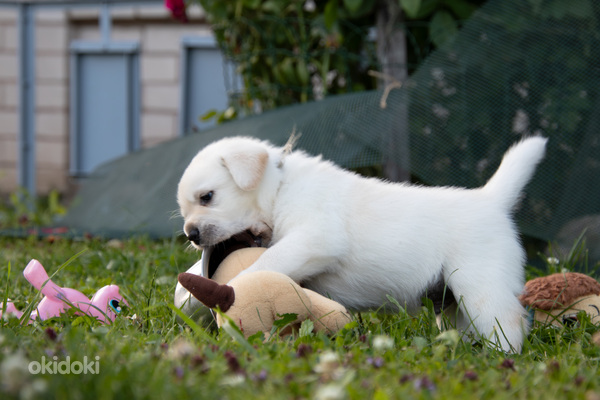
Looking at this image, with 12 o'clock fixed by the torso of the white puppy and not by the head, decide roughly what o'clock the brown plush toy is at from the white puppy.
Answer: The brown plush toy is roughly at 6 o'clock from the white puppy.

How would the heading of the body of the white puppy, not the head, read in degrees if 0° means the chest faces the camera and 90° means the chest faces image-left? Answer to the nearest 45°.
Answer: approximately 90°

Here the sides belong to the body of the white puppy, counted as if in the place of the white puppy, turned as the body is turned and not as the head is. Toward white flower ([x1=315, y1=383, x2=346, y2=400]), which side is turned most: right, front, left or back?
left

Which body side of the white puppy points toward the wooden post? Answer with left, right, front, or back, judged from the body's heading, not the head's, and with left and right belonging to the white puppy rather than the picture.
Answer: right

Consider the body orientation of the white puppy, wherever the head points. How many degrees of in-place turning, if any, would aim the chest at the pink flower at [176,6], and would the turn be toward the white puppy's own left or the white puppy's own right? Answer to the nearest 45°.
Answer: approximately 45° to the white puppy's own right

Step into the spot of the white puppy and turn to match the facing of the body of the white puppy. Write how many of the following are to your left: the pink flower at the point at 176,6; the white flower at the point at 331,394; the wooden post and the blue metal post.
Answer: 1

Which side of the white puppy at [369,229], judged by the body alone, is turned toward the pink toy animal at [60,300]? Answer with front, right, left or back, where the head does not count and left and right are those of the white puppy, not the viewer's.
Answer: front

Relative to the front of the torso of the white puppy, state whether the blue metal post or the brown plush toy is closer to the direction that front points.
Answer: the blue metal post
